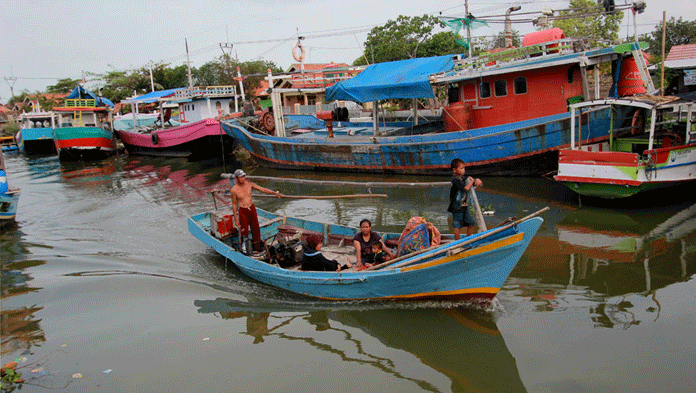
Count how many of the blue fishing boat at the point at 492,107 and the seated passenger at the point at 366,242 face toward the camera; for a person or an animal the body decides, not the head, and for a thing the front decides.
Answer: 1

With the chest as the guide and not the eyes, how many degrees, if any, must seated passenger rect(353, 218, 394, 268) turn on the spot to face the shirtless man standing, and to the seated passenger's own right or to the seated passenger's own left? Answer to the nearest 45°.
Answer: approximately 135° to the seated passenger's own right

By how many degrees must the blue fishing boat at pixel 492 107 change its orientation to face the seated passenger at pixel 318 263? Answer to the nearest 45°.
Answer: approximately 90° to its left

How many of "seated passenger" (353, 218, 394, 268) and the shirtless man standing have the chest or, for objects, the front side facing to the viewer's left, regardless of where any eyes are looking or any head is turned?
0

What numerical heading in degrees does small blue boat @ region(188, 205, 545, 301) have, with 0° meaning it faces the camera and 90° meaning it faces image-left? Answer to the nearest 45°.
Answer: approximately 315°

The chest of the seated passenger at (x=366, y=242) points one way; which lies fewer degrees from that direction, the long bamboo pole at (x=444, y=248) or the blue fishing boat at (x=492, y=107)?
the long bamboo pole

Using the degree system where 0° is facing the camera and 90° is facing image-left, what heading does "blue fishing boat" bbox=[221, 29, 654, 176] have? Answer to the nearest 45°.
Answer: approximately 90°

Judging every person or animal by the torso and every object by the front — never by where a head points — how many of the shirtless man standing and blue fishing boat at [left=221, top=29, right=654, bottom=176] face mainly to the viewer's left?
1

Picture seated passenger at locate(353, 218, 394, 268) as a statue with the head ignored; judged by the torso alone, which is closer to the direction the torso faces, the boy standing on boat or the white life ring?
the boy standing on boat

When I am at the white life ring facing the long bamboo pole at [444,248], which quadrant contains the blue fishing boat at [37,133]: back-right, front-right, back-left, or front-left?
back-right

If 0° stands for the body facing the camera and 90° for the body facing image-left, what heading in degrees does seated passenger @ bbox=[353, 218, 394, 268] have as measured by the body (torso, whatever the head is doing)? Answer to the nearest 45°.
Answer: approximately 0°
